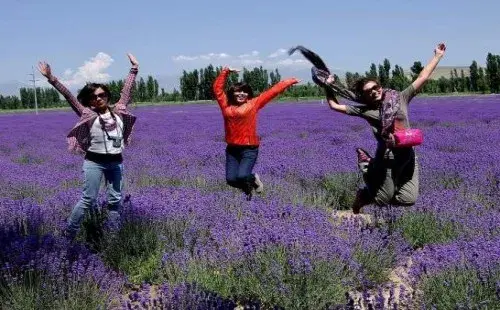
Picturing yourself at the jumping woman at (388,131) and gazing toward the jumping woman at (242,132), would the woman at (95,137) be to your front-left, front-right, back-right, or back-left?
front-left

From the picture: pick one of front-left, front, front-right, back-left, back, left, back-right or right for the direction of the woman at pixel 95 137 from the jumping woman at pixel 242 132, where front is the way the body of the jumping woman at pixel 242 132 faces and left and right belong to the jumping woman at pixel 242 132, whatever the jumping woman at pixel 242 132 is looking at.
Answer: front-right

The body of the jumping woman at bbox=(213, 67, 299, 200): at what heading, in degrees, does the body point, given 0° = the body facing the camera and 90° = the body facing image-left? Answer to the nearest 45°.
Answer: approximately 0°

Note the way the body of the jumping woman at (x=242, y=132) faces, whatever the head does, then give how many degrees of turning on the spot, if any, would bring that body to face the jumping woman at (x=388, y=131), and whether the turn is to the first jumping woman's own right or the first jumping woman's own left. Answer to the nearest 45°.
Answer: approximately 45° to the first jumping woman's own left

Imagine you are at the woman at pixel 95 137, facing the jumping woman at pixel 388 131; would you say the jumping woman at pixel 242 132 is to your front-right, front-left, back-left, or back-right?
front-left

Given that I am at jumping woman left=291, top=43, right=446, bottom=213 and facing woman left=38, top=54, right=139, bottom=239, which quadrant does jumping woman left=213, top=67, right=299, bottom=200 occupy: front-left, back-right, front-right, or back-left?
front-right

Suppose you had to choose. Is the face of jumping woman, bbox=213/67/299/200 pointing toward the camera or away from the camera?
toward the camera
